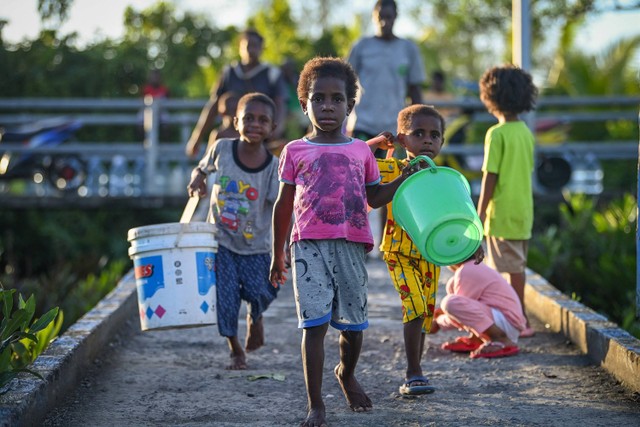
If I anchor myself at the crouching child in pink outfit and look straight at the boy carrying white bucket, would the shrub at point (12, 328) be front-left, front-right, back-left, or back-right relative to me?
front-left

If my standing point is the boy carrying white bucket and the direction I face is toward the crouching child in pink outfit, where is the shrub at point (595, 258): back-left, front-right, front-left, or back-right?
front-left

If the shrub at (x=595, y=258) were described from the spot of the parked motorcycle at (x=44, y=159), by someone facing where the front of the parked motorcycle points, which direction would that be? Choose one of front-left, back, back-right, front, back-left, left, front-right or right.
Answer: back-left

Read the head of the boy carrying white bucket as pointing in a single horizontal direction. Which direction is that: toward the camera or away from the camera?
toward the camera

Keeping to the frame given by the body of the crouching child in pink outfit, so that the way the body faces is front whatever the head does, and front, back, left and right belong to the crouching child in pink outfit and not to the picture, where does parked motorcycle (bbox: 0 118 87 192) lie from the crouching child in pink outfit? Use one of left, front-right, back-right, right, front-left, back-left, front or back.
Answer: front-right

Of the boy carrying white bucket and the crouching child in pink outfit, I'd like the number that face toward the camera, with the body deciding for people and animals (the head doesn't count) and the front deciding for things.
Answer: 1

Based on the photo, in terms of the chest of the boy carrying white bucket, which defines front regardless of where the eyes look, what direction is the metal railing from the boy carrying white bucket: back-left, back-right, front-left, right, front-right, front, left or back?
back

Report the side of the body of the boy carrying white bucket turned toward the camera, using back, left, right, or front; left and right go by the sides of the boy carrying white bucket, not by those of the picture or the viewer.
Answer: front

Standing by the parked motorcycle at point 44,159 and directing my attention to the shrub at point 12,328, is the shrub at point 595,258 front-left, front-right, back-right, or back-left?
front-left

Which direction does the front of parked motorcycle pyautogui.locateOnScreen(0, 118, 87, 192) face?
to the viewer's left

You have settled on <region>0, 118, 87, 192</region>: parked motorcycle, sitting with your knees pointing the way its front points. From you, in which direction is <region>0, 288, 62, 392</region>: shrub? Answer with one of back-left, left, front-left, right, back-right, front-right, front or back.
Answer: left

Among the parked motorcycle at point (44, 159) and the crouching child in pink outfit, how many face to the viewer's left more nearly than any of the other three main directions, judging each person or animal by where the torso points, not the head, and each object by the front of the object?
2

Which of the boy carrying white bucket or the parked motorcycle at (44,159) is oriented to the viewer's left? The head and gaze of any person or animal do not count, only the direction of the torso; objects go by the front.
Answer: the parked motorcycle

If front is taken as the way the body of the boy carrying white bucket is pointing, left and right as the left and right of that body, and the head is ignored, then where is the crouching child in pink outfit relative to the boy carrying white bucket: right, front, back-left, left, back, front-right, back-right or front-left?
left

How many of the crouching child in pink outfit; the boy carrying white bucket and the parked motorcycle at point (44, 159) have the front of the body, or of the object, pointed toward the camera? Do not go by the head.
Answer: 1

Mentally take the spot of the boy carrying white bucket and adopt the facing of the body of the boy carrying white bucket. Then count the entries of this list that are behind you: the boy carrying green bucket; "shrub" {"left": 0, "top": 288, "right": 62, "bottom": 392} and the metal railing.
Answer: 1

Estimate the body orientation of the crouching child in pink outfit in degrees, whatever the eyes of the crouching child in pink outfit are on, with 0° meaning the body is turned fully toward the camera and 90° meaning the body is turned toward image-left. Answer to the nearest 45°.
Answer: approximately 90°
